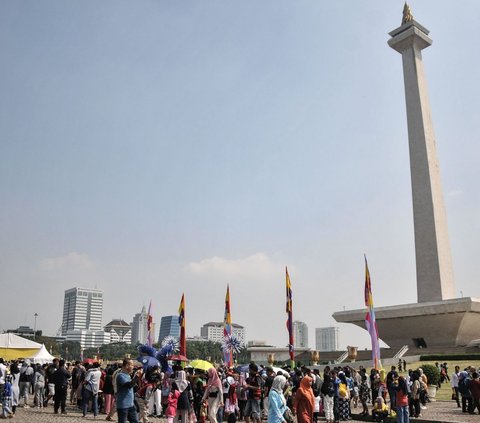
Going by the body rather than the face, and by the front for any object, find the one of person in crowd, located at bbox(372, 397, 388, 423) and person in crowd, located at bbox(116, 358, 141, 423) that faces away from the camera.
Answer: person in crowd, located at bbox(372, 397, 388, 423)

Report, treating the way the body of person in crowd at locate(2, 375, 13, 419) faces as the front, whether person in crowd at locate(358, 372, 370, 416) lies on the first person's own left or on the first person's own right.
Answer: on the first person's own right

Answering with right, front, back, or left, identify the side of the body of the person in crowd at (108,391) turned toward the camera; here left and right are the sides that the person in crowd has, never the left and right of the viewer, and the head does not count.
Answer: back

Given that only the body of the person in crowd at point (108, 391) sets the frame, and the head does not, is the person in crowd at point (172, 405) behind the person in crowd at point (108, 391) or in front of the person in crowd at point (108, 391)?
behind
